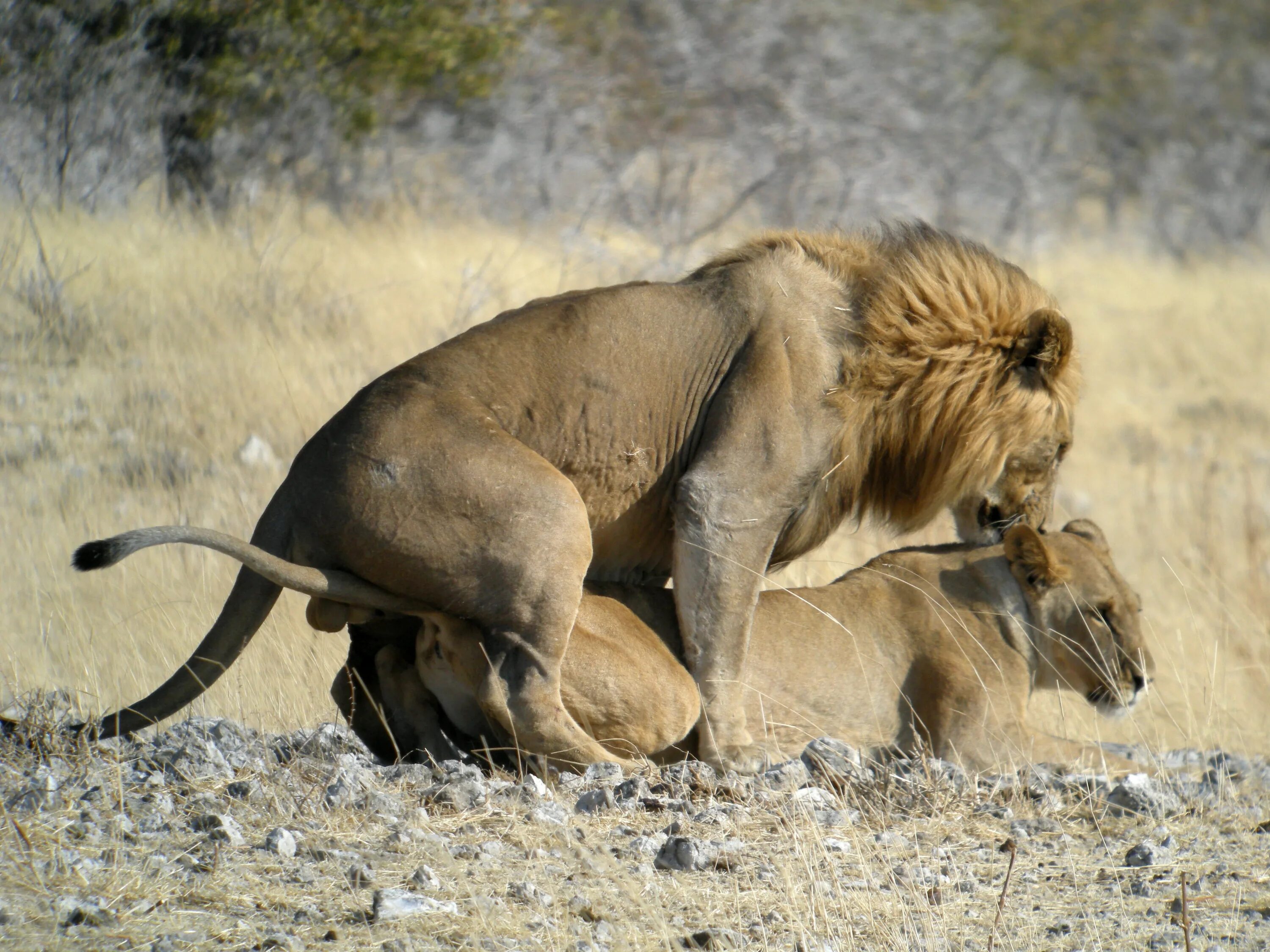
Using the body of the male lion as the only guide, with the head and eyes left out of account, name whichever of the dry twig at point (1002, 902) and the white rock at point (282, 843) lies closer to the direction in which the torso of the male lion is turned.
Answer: the dry twig

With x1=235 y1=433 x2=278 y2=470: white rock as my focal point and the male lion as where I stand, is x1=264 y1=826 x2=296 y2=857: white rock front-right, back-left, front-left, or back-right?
back-left

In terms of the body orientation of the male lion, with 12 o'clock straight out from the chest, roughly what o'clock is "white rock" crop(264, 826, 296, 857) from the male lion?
The white rock is roughly at 4 o'clock from the male lion.

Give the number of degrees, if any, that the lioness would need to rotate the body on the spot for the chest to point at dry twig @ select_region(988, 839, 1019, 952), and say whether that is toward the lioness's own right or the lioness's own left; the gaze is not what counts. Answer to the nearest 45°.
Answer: approximately 90° to the lioness's own right

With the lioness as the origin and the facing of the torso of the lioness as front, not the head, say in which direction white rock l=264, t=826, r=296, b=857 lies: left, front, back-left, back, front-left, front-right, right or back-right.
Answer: back-right

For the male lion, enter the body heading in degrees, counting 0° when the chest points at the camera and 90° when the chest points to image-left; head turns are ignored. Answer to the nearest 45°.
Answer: approximately 270°

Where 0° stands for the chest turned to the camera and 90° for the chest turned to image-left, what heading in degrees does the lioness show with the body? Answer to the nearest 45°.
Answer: approximately 270°

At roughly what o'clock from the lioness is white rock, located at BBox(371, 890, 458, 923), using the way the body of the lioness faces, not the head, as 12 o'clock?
The white rock is roughly at 4 o'clock from the lioness.

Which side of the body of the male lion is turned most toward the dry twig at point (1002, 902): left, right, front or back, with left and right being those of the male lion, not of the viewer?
right
